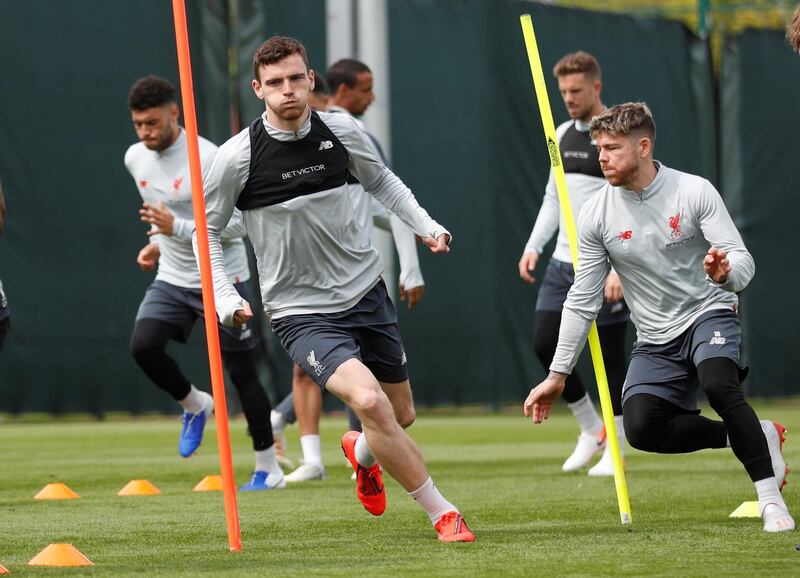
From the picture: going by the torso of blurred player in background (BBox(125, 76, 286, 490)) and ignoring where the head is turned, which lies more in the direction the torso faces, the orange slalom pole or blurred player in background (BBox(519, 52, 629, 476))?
the orange slalom pole

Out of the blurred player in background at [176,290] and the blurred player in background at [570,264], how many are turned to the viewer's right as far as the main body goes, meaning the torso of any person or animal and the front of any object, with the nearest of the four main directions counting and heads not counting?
0

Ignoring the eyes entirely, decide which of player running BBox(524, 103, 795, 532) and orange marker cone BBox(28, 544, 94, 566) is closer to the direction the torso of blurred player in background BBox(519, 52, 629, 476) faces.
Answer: the orange marker cone

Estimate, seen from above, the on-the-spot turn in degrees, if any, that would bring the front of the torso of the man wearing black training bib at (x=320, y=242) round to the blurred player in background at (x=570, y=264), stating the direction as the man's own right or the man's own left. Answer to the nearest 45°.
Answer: approximately 135° to the man's own left

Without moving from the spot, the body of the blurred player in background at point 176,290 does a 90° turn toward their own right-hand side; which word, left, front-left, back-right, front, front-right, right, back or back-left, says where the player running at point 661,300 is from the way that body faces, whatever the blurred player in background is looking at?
back

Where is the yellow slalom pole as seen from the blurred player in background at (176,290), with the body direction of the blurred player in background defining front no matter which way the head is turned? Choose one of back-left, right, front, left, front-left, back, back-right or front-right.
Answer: left

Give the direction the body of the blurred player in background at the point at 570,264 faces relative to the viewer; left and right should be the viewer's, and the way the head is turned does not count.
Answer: facing the viewer and to the left of the viewer

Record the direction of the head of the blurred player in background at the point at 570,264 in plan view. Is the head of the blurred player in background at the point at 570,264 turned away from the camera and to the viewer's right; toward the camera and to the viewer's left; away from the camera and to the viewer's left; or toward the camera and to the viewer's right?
toward the camera and to the viewer's left

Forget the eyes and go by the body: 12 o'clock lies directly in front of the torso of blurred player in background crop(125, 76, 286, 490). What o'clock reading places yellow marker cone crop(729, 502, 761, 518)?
The yellow marker cone is roughly at 9 o'clock from the blurred player in background.

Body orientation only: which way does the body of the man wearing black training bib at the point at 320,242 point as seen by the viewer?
toward the camera

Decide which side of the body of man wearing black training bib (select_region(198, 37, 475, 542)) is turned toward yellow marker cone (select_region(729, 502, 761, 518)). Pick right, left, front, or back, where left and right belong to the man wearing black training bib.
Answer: left
